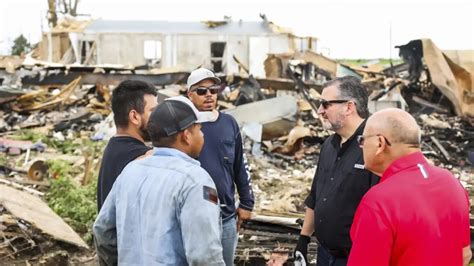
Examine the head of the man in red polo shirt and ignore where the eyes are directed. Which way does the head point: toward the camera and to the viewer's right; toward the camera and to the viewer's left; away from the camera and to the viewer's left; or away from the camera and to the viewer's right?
away from the camera and to the viewer's left

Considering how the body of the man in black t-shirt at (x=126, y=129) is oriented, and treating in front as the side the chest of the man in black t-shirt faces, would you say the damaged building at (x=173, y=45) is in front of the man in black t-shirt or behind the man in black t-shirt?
in front

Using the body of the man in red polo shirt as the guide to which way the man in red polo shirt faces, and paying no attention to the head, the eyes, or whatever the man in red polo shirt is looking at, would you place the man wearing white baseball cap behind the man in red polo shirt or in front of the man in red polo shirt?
in front

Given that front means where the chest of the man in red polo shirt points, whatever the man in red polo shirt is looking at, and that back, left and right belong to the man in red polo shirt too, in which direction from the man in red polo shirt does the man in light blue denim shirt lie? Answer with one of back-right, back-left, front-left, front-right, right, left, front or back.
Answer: front-left

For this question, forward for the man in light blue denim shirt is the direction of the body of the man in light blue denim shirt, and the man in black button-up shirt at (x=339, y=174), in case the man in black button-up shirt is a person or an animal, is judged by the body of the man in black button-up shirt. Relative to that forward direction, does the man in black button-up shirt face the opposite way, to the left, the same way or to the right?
the opposite way

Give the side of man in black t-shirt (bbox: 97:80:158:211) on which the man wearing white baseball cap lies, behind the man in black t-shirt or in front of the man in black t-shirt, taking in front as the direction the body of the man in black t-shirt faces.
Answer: in front

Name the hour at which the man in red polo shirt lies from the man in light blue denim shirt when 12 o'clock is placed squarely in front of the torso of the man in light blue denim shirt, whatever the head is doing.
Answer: The man in red polo shirt is roughly at 2 o'clock from the man in light blue denim shirt.

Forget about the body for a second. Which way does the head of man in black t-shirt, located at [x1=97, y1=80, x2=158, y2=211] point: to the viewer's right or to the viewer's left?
to the viewer's right

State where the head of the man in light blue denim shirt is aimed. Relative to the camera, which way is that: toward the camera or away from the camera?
away from the camera

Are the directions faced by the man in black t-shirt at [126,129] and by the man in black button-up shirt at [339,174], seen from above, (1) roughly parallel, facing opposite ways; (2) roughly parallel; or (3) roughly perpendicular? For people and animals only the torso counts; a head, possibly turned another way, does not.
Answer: roughly parallel, facing opposite ways

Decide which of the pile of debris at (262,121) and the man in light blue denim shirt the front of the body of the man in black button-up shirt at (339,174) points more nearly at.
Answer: the man in light blue denim shirt

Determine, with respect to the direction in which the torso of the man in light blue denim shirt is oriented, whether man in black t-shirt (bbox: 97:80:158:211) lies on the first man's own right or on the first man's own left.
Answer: on the first man's own left

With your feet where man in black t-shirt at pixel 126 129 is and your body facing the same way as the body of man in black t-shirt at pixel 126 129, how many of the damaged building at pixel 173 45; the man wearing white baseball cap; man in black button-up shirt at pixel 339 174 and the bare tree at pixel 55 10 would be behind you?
0

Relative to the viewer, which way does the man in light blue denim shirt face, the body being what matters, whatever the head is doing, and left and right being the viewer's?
facing away from the viewer and to the right of the viewer

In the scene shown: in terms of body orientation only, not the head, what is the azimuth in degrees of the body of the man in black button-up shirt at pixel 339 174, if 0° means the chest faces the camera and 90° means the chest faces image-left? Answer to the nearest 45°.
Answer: approximately 45°

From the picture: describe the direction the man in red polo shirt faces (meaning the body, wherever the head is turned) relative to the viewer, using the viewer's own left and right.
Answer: facing away from the viewer and to the left of the viewer

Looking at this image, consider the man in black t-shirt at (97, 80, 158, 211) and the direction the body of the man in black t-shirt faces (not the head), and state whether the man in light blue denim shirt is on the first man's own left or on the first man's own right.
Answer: on the first man's own right

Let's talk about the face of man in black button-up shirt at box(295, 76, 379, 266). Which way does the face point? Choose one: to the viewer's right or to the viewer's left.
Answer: to the viewer's left

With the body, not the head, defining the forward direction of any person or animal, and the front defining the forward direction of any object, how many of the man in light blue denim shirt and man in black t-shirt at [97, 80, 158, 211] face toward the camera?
0
